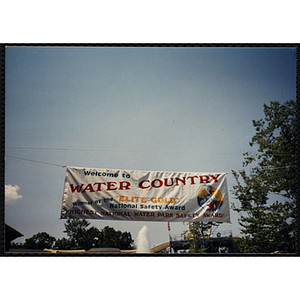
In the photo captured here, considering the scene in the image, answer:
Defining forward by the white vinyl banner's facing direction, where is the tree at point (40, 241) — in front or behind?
behind

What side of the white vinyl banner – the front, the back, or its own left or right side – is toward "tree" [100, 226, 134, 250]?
back

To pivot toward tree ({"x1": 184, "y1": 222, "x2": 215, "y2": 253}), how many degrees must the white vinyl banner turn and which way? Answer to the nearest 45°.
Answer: approximately 180°

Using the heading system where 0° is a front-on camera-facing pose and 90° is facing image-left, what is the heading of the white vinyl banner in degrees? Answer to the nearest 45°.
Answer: approximately 0°
